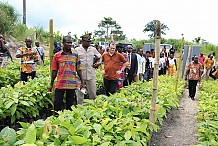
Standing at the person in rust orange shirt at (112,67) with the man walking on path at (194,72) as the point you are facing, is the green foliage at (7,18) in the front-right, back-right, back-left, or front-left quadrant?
front-left

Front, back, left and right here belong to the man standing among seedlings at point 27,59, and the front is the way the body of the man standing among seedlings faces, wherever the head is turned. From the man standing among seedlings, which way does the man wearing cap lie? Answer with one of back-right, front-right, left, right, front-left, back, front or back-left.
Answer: front-left

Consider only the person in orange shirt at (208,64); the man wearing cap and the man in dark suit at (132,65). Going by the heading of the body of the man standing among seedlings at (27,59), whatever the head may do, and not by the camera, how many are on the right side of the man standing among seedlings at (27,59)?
0

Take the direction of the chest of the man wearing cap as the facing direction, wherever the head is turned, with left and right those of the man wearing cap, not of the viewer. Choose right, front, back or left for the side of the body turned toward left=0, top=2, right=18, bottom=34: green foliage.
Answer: back

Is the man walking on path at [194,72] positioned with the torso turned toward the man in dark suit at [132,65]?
no

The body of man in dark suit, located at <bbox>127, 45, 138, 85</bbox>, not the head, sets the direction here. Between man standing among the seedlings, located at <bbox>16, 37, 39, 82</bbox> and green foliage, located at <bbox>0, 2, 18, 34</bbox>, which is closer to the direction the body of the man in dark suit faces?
the man standing among the seedlings

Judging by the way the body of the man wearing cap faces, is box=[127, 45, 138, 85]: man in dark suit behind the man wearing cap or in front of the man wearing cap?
behind

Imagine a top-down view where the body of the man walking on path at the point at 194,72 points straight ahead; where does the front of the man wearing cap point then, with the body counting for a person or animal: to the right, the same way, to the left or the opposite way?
the same way

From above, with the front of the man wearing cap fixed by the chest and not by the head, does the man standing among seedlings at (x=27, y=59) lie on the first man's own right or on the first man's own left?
on the first man's own right

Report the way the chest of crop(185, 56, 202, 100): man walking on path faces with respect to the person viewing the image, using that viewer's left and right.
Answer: facing the viewer

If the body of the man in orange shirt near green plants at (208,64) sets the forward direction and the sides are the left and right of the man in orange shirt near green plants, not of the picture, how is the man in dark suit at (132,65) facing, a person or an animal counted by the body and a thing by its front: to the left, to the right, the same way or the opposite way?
the same way

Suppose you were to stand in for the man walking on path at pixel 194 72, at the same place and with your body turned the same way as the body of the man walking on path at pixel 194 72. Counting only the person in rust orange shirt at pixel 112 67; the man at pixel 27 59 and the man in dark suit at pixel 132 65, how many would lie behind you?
0

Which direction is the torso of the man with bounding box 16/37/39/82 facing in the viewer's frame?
toward the camera

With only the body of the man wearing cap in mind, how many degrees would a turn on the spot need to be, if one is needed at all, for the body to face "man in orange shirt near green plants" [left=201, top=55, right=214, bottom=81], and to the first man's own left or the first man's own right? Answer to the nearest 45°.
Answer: approximately 135° to the first man's own left

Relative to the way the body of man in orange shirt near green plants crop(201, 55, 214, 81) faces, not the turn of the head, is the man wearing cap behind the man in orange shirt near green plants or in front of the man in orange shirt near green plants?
in front
